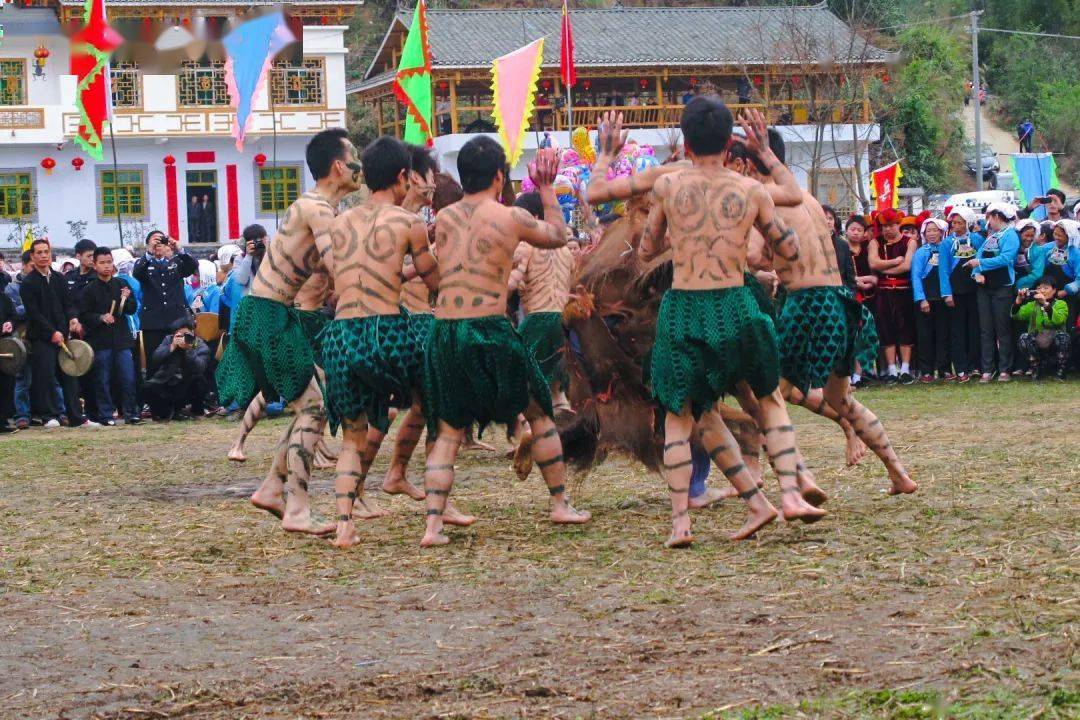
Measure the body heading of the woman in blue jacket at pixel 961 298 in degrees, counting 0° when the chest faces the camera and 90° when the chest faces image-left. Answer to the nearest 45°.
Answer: approximately 0°

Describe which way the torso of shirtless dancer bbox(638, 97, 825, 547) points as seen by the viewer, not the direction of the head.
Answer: away from the camera

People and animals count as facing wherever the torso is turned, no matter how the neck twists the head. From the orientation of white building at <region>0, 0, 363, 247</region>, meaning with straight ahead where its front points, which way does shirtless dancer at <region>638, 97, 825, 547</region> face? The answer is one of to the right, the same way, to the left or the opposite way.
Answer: the opposite way

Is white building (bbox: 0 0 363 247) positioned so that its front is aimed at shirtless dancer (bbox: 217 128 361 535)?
yes

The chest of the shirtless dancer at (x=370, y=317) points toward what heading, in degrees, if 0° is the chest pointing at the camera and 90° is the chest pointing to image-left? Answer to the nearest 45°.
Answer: approximately 225°

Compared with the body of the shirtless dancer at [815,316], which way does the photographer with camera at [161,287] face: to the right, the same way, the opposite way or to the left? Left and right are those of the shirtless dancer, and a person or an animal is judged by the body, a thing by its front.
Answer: the opposite way

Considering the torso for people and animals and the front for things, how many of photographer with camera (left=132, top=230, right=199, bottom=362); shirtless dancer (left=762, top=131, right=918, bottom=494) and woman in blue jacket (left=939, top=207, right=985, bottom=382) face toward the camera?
2
